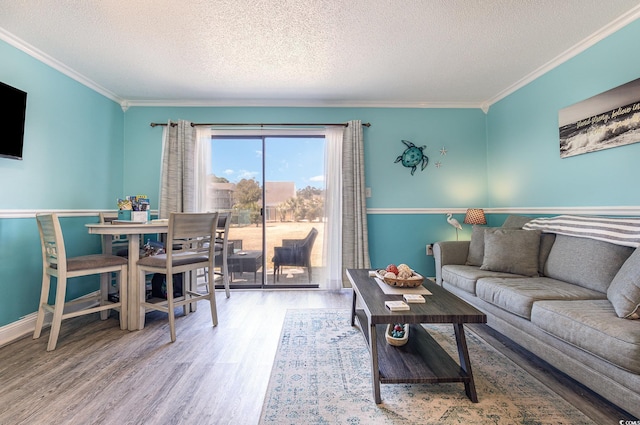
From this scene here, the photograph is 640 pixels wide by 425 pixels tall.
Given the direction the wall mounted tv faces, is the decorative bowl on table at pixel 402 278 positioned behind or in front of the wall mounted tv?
in front

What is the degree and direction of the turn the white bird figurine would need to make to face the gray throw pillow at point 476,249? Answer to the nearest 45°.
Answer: approximately 90° to its left

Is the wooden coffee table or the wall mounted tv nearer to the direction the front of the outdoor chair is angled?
the wall mounted tv

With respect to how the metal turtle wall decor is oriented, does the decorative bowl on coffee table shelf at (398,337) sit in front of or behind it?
in front

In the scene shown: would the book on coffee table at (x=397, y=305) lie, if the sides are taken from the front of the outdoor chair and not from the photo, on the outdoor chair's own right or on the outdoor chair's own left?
on the outdoor chair's own left

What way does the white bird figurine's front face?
to the viewer's left

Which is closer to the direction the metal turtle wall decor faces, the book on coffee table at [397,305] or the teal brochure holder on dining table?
the book on coffee table

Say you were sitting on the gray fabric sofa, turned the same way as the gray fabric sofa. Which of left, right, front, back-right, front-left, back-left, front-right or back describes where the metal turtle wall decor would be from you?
right

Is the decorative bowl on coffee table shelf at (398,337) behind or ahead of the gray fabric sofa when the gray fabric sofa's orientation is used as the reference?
ahead

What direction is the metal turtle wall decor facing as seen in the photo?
toward the camera

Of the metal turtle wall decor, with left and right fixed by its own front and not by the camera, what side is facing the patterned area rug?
front

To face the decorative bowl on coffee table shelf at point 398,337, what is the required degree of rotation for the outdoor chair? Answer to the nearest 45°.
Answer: approximately 90° to its left

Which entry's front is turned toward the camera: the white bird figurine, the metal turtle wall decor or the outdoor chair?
the metal turtle wall decor

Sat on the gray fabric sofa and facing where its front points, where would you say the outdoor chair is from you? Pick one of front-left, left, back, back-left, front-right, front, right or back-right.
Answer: front-right

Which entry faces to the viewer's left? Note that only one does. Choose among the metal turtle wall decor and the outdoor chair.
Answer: the outdoor chair

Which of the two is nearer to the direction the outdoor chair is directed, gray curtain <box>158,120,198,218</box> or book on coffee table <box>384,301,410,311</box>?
the gray curtain

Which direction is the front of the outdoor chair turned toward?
to the viewer's left

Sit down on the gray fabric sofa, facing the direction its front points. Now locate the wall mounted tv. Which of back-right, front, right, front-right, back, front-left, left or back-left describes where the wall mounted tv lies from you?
front
